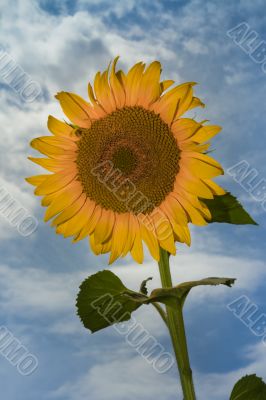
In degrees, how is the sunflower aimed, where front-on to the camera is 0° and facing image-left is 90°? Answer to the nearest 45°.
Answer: approximately 0°
